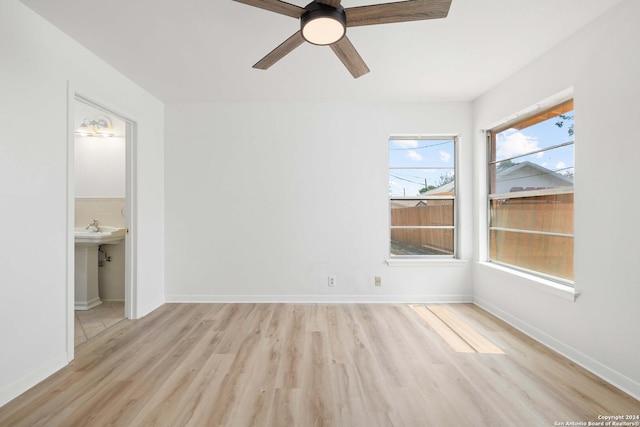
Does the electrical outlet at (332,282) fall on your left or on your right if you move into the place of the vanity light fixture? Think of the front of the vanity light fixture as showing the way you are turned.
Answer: on your left

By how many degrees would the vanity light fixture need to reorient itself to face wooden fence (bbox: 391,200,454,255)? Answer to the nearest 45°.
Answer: approximately 90° to its left

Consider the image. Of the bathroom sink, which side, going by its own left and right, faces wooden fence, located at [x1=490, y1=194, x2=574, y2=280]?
left

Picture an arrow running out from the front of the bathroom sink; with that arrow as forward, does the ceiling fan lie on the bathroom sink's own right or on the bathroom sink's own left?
on the bathroom sink's own left

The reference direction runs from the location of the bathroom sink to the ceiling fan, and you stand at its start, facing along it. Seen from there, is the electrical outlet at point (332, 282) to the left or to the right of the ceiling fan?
left

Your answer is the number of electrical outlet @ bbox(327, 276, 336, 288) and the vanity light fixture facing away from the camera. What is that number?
0

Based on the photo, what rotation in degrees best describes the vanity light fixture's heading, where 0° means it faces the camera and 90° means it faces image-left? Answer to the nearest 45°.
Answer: approximately 45°

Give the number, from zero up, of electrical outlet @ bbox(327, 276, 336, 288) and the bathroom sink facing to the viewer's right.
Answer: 0

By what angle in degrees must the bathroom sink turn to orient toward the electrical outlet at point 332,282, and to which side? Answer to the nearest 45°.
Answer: approximately 90° to its left

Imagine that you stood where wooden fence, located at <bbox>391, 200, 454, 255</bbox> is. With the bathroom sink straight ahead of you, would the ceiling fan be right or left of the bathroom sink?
left

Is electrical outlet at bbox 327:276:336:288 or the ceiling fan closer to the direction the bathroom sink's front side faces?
the ceiling fan
